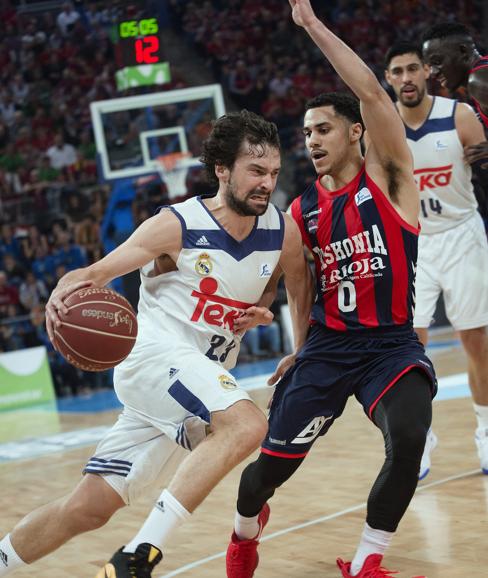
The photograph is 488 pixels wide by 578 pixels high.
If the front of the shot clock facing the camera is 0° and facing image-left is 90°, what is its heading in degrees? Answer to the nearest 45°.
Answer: approximately 0°

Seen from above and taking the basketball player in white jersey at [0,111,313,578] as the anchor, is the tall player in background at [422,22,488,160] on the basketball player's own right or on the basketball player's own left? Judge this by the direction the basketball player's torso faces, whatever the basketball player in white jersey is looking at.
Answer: on the basketball player's own left

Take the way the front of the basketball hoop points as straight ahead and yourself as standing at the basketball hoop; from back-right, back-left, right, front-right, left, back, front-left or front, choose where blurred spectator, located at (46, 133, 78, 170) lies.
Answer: back-right

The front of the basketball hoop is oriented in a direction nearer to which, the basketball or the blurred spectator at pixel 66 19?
the basketball

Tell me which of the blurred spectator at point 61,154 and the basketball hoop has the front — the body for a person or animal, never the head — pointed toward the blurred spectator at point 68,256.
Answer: the blurred spectator at point 61,154
